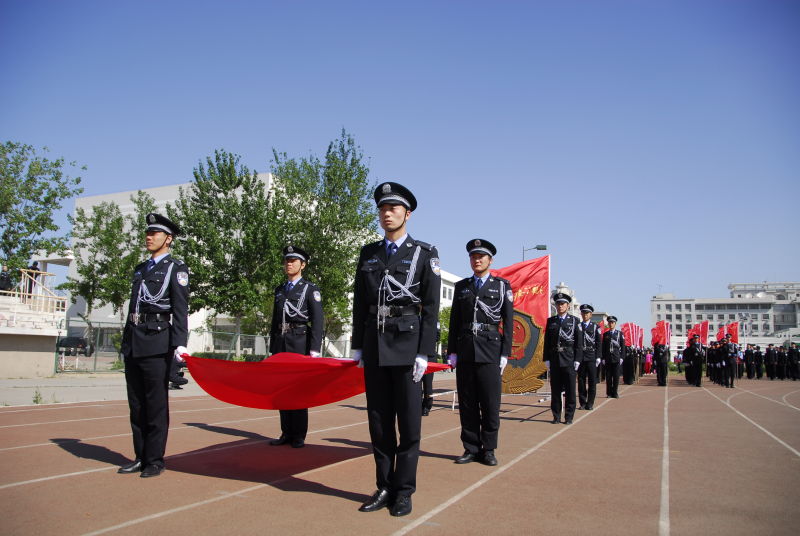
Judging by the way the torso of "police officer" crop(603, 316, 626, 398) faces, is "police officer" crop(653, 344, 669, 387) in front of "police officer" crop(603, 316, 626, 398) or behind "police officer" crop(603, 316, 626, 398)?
behind

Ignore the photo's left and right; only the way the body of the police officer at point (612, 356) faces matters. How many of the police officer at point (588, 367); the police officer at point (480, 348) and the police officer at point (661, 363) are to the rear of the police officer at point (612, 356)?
1

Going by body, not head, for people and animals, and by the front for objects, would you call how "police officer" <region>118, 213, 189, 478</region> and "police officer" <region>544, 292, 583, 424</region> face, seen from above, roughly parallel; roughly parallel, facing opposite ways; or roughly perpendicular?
roughly parallel

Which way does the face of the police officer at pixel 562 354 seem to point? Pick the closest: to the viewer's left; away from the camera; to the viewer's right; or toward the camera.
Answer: toward the camera

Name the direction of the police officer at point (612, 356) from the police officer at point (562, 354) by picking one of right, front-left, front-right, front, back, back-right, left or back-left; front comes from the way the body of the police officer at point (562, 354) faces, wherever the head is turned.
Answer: back

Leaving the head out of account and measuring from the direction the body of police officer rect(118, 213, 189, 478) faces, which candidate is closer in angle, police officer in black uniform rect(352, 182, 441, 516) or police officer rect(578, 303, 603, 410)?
the police officer in black uniform

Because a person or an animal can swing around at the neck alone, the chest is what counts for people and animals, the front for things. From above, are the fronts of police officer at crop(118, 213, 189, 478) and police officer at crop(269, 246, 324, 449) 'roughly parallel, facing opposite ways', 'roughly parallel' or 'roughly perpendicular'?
roughly parallel

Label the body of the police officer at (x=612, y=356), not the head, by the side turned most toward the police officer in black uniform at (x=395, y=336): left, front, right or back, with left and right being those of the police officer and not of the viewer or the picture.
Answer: front

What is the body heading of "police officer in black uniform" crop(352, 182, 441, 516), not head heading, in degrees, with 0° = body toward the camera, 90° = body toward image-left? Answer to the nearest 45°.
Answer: approximately 45°

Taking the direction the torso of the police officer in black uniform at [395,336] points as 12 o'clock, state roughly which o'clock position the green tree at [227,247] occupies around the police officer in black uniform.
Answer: The green tree is roughly at 4 o'clock from the police officer in black uniform.

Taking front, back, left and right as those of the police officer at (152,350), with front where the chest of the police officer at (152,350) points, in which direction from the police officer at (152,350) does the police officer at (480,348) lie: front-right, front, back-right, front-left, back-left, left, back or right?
back-left

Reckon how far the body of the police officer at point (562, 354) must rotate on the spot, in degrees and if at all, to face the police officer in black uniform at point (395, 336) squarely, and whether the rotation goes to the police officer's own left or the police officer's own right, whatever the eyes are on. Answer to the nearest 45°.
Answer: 0° — they already face them

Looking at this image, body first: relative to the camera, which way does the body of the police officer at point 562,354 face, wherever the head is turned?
toward the camera

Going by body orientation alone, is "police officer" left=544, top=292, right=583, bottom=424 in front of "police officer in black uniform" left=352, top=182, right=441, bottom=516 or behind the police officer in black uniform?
behind

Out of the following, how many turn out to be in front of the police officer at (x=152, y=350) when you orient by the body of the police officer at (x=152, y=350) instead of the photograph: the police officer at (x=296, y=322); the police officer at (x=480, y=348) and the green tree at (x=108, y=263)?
0
